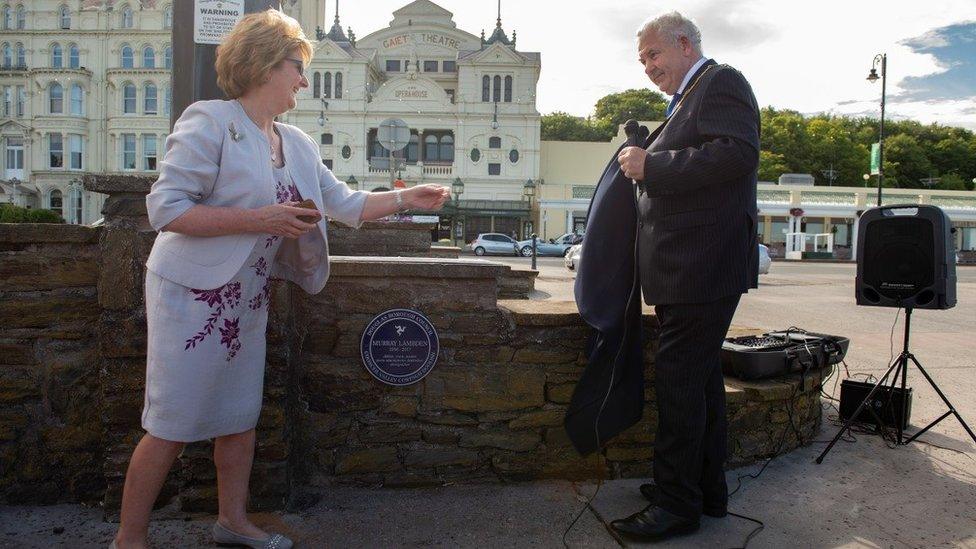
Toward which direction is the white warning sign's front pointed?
toward the camera

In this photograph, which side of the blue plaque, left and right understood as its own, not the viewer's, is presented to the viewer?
front

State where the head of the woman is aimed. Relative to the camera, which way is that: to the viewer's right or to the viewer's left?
to the viewer's right

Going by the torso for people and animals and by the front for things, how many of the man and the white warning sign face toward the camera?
1

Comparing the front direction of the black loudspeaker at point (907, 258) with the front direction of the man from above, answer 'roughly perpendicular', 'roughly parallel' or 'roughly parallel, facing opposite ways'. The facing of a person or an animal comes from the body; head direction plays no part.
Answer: roughly perpendicular

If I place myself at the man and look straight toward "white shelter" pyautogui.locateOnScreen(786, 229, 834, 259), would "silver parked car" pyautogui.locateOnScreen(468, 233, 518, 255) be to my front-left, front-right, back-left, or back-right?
front-left

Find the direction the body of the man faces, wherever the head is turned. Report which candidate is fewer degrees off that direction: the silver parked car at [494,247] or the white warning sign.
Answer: the white warning sign

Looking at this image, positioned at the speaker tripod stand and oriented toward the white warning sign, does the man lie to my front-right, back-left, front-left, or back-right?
front-left

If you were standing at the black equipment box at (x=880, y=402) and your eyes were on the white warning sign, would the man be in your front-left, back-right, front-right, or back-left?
front-left

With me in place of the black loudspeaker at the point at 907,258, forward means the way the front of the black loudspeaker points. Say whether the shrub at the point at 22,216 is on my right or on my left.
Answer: on my right

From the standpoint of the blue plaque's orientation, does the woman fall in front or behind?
in front

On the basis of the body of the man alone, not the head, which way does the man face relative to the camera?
to the viewer's left
